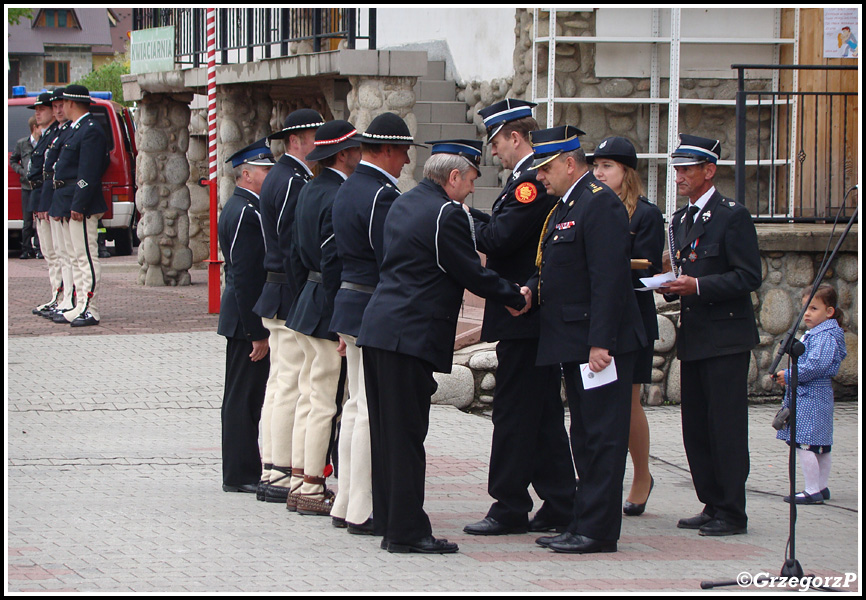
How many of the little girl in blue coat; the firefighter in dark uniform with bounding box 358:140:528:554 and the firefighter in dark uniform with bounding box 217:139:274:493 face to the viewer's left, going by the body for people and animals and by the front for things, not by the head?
1

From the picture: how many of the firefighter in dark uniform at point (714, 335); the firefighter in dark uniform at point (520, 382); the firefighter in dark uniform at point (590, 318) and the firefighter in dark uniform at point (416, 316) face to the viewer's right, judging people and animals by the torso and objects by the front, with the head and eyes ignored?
1

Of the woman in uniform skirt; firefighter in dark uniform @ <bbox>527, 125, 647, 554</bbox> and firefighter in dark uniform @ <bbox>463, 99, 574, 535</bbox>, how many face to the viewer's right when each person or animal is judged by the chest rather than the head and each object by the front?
0

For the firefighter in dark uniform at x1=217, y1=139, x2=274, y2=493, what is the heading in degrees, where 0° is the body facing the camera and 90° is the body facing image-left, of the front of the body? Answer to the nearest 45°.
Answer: approximately 270°

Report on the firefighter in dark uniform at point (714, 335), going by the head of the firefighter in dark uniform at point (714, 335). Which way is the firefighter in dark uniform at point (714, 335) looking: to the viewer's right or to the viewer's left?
to the viewer's left

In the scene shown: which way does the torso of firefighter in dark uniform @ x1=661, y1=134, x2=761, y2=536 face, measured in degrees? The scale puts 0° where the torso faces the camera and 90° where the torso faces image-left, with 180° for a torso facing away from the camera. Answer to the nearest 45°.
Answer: approximately 45°

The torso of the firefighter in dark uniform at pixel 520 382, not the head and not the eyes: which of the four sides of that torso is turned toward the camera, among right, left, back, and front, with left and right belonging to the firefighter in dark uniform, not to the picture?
left

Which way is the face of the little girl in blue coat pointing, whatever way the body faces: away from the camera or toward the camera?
toward the camera

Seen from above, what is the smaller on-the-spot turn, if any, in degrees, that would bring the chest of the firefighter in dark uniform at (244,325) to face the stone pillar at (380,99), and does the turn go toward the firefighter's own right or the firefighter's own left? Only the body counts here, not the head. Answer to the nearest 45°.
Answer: approximately 90° to the firefighter's own left

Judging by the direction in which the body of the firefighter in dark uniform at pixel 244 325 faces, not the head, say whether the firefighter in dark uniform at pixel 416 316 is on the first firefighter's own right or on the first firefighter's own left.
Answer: on the first firefighter's own right

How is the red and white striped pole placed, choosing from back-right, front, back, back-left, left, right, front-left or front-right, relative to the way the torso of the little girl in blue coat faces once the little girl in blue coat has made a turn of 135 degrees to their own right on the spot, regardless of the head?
left

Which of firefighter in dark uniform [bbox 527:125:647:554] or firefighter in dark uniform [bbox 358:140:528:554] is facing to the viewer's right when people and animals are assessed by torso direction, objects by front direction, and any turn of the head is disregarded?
firefighter in dark uniform [bbox 358:140:528:554]

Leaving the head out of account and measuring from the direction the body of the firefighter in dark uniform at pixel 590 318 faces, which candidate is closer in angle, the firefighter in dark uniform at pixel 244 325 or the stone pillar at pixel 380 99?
the firefighter in dark uniform

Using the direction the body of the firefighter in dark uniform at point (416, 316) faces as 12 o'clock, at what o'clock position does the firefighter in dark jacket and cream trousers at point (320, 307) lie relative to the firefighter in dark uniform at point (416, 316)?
the firefighter in dark jacket and cream trousers at point (320, 307) is roughly at 8 o'clock from the firefighter in dark uniform at point (416, 316).
